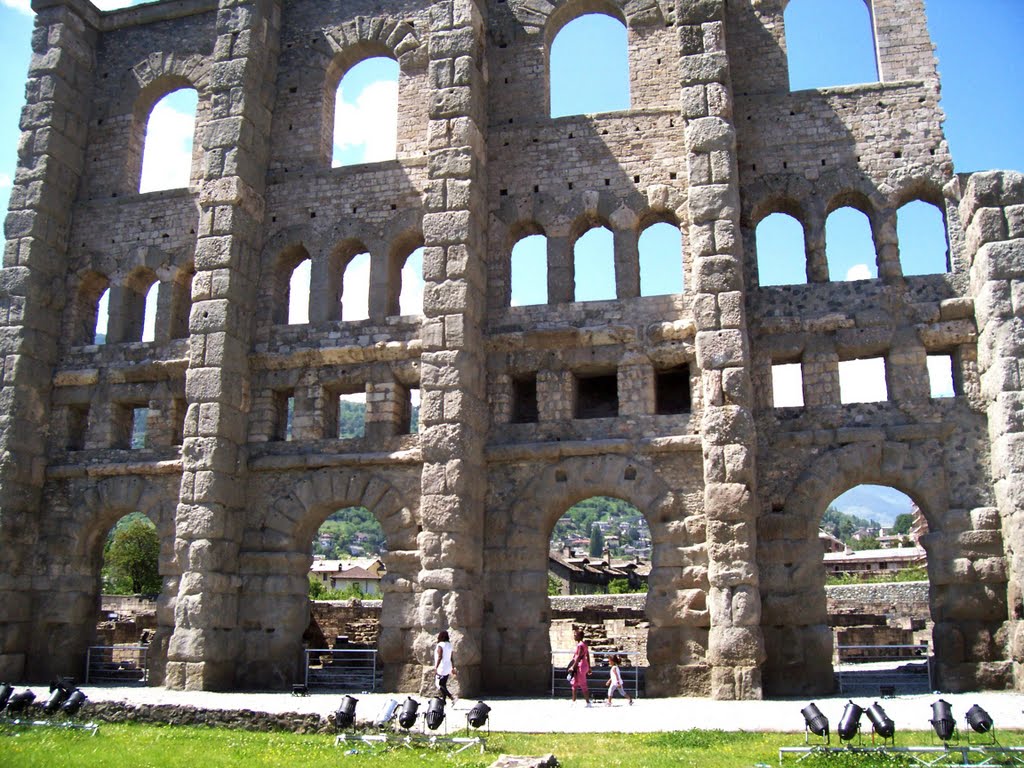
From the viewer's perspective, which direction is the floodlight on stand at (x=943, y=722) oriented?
away from the camera

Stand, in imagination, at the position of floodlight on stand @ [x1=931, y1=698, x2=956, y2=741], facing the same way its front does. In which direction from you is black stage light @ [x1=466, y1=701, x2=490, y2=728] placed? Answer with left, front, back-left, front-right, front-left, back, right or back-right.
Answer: left

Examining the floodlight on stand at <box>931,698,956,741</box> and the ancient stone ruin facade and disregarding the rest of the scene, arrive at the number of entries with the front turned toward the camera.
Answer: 1

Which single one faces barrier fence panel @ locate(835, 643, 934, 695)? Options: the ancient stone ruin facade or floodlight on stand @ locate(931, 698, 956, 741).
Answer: the floodlight on stand

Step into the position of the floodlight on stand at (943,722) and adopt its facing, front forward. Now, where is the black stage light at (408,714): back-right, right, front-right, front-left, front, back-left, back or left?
left

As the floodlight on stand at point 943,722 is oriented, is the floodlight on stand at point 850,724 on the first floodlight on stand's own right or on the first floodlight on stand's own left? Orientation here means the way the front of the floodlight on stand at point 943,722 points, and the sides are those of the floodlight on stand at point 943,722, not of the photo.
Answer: on the first floodlight on stand's own left

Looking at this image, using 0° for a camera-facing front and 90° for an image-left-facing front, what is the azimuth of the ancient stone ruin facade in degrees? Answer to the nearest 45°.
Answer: approximately 0°

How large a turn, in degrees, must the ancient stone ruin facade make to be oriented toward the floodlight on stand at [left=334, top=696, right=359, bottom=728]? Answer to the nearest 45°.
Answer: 0° — it already faces it

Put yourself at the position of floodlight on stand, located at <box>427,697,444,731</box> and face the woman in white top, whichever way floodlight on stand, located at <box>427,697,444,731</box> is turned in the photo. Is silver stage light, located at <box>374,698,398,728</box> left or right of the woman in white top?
left

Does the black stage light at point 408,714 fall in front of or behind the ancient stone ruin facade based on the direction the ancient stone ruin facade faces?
in front

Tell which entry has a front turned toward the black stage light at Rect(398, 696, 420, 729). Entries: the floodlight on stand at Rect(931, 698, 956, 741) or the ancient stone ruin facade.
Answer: the ancient stone ruin facade

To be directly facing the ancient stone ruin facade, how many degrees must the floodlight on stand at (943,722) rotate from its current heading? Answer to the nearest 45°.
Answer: approximately 45° to its left

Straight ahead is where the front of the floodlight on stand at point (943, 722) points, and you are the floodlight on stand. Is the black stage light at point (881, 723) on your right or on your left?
on your left

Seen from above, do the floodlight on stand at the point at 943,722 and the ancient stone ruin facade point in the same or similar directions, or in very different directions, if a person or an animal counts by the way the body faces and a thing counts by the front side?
very different directions

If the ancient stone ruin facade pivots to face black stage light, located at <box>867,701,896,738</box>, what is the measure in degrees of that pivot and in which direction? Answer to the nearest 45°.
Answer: approximately 45° to its left

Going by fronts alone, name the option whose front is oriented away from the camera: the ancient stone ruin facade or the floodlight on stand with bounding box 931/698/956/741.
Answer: the floodlight on stand
